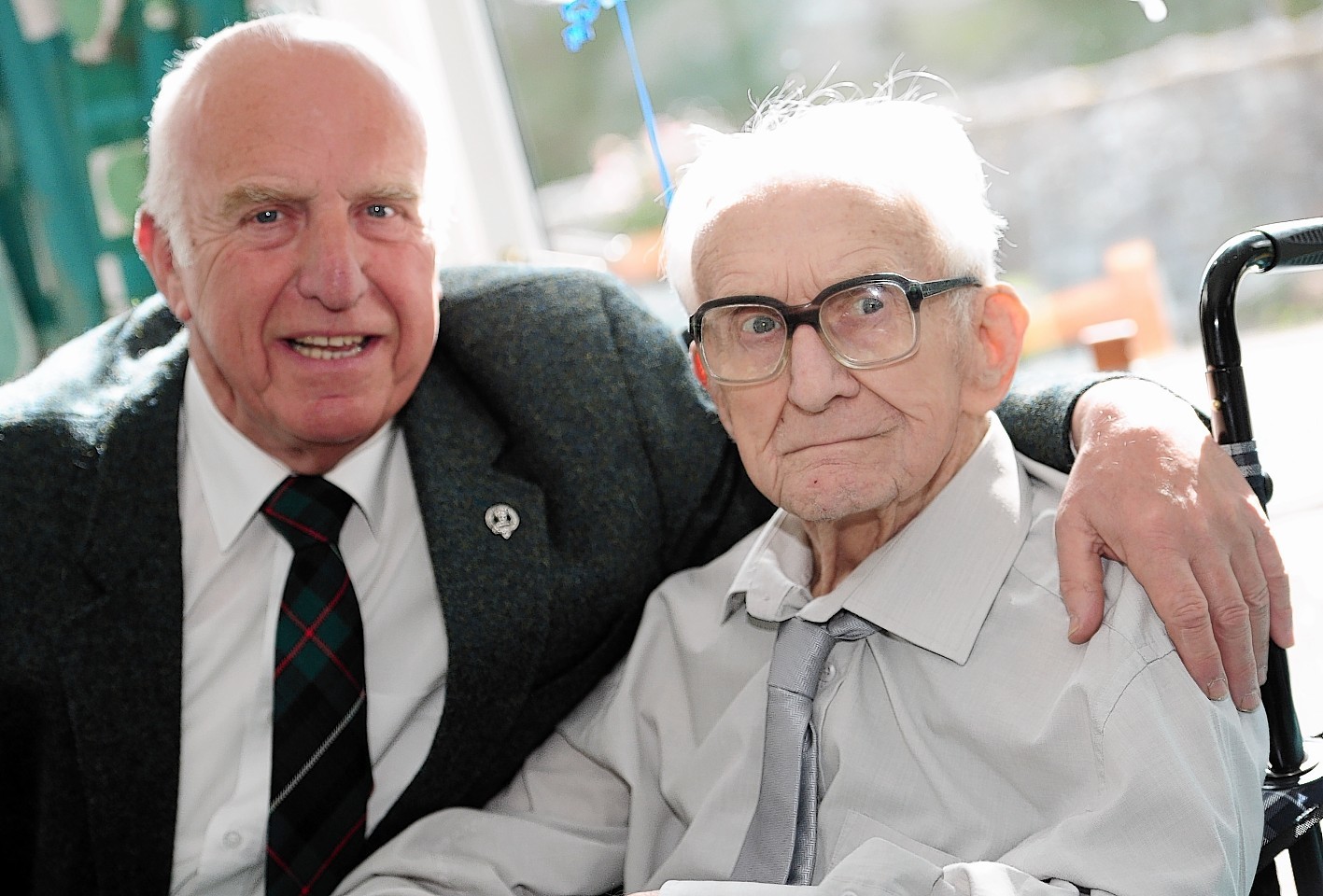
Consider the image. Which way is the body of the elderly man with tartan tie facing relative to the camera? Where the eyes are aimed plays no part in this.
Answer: toward the camera
